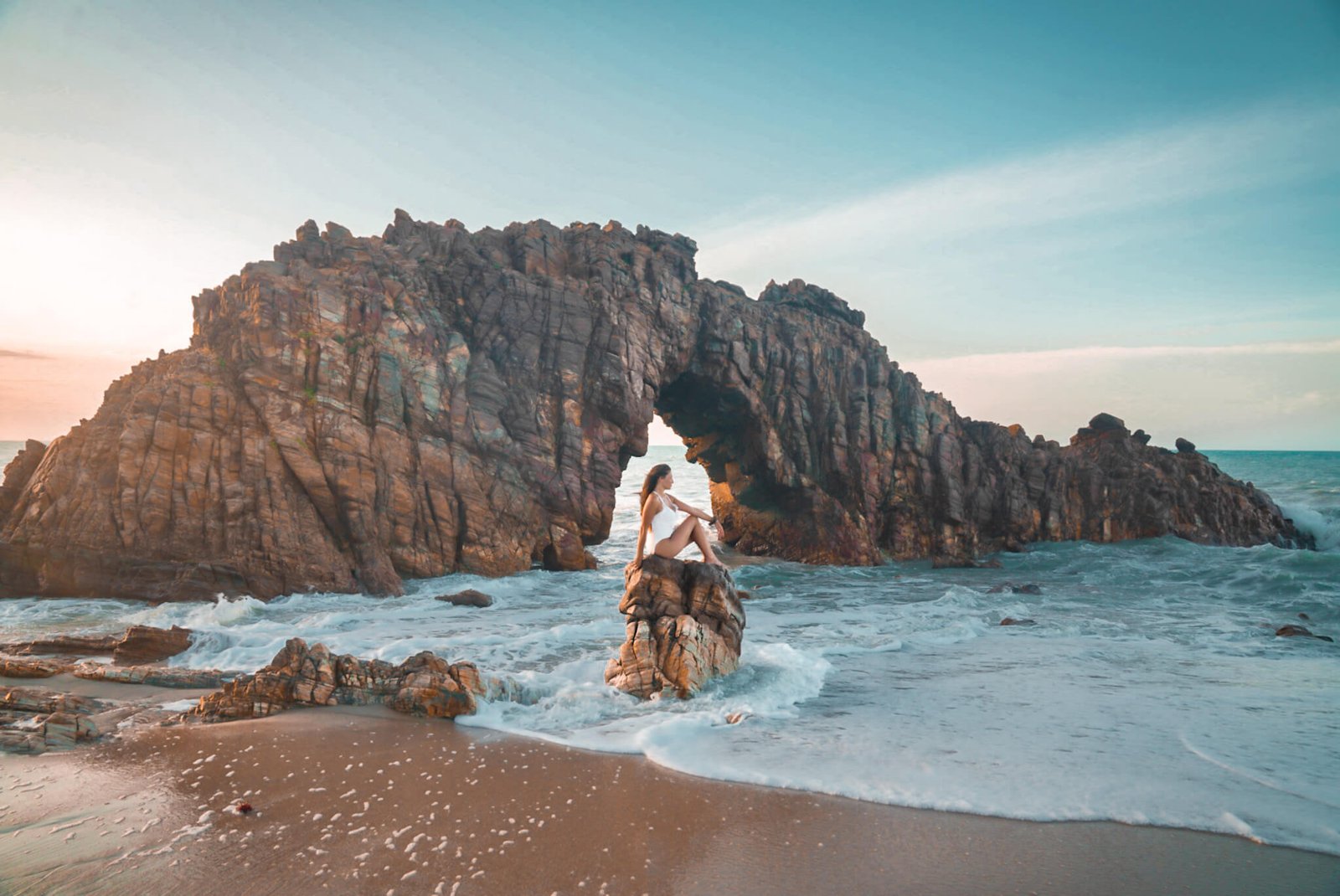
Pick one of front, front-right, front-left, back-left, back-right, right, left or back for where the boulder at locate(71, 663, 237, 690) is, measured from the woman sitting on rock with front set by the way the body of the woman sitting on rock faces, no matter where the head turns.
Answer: back

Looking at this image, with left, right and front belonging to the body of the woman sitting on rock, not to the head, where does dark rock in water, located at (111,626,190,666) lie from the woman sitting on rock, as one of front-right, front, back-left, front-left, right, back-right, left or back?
back

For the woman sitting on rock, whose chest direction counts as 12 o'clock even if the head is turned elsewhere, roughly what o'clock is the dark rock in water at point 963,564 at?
The dark rock in water is roughly at 10 o'clock from the woman sitting on rock.

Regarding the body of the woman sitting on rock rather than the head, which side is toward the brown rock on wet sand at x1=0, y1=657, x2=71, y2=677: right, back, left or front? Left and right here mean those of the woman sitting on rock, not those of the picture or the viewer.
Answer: back

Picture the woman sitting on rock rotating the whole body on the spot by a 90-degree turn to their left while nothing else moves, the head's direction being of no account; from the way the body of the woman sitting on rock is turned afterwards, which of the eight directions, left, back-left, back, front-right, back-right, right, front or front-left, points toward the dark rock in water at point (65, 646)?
left

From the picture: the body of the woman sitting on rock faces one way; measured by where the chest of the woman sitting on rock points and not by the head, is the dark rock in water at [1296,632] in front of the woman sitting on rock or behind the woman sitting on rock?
in front

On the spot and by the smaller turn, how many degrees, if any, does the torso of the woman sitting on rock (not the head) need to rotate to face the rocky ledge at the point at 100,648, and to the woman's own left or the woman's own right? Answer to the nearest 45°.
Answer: approximately 180°

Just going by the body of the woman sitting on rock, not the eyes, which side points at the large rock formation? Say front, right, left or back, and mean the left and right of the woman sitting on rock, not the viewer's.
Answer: left

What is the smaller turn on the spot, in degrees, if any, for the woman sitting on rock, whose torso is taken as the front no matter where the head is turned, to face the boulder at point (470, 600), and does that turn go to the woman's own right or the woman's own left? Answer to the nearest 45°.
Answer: approximately 135° to the woman's own left

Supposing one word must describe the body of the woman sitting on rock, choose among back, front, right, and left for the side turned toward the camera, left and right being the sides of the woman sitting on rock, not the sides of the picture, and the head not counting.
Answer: right

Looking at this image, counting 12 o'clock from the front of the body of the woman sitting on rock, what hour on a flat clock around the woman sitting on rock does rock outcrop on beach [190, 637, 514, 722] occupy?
The rock outcrop on beach is roughly at 5 o'clock from the woman sitting on rock.

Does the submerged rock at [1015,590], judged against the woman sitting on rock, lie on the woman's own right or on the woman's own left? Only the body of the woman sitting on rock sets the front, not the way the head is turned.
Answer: on the woman's own left

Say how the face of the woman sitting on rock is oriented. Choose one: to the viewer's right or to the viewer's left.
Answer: to the viewer's right

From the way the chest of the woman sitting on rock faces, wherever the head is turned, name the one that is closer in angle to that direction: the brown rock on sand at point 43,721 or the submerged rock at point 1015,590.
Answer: the submerged rock
